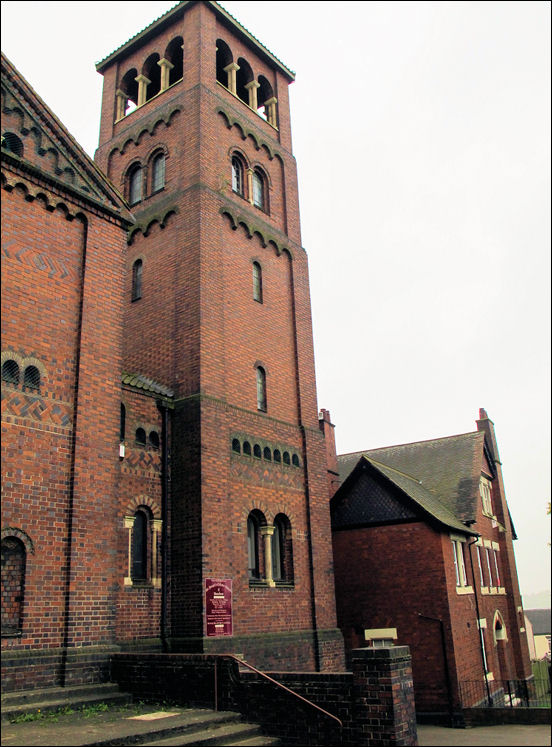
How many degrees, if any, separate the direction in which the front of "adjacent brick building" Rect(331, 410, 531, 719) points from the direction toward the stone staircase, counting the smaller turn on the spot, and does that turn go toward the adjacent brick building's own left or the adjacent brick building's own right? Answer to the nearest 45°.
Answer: approximately 45° to the adjacent brick building's own right

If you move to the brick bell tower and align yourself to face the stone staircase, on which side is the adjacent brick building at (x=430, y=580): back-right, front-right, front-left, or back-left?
back-left

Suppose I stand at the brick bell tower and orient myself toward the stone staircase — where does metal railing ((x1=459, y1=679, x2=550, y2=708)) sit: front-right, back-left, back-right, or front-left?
back-left
